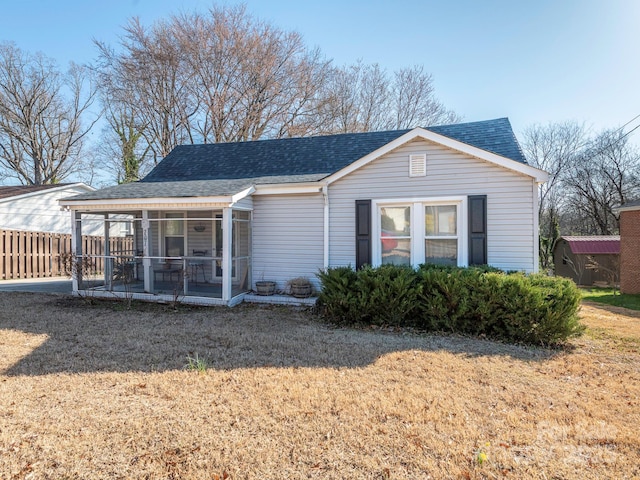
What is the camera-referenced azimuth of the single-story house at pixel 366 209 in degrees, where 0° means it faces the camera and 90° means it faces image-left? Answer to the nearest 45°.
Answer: approximately 0°

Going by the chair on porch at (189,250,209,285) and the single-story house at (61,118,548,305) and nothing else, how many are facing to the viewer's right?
0

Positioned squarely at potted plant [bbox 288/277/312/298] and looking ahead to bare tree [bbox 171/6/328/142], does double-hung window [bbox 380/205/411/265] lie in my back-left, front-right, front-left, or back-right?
back-right

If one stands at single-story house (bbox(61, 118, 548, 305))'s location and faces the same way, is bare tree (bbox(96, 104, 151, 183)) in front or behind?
behind

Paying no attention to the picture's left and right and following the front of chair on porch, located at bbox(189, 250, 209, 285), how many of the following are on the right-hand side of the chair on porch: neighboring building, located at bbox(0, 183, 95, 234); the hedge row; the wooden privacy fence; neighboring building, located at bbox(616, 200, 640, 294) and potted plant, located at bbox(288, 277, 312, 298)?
2

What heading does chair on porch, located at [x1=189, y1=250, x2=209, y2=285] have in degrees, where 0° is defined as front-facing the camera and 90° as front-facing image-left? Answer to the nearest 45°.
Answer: approximately 45°

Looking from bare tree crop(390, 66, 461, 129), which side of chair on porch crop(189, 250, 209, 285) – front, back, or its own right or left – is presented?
back

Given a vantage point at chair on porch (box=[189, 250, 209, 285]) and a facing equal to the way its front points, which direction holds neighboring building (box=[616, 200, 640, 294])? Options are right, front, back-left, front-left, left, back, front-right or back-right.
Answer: back-left

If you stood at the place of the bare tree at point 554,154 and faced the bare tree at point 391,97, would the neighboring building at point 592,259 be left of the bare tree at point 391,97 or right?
left
